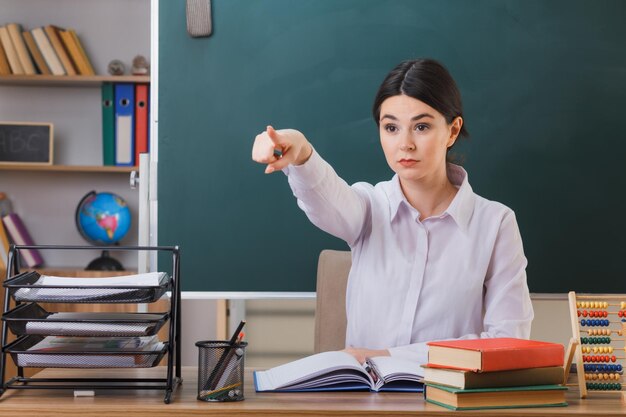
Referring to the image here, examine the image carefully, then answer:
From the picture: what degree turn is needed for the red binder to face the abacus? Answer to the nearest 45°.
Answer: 0° — it already faces it

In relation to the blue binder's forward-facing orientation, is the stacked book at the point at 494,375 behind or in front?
in front

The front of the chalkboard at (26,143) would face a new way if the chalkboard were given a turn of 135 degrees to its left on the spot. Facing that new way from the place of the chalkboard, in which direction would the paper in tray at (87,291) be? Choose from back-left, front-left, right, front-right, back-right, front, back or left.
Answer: back-right

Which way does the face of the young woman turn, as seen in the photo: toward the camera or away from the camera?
toward the camera

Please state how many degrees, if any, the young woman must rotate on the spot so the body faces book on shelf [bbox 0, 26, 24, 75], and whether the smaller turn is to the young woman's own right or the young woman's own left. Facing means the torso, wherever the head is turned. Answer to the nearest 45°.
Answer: approximately 90° to the young woman's own right

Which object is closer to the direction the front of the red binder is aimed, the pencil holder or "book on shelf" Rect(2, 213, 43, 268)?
the pencil holder

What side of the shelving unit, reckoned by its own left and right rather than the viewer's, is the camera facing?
front

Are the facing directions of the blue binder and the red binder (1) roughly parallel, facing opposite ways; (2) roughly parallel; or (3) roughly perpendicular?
roughly parallel

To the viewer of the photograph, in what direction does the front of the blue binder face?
facing the viewer

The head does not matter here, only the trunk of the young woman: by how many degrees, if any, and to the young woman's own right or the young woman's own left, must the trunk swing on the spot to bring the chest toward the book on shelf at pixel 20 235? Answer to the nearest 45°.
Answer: approximately 90° to the young woman's own right

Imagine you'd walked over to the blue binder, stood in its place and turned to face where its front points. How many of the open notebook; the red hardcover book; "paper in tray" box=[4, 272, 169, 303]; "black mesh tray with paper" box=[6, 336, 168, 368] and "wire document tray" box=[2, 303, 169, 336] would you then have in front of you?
5

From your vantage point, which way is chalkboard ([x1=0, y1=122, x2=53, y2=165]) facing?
toward the camera
